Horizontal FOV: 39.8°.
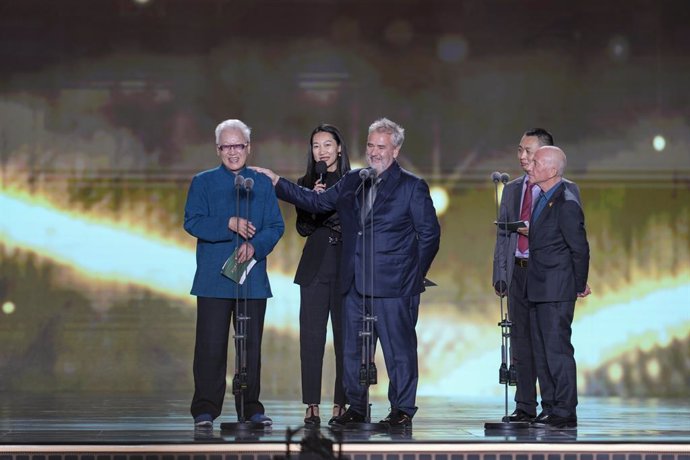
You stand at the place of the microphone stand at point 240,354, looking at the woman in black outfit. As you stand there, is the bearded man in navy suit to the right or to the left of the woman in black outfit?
right

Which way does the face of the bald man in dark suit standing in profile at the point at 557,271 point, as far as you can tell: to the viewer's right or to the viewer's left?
to the viewer's left

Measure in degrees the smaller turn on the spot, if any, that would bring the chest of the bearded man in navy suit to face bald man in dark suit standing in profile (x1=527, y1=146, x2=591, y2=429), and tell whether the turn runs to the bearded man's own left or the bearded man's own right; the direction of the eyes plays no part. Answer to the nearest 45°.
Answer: approximately 135° to the bearded man's own left

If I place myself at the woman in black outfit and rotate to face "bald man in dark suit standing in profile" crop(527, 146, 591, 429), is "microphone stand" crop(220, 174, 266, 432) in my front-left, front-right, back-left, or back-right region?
back-right

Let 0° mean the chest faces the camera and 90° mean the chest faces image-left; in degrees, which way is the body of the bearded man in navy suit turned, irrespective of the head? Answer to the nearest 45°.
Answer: approximately 45°

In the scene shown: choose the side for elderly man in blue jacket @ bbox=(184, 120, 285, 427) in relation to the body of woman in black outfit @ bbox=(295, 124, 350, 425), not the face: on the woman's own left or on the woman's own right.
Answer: on the woman's own right

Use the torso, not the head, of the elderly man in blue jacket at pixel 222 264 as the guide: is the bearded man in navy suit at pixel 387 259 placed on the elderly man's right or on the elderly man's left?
on the elderly man's left

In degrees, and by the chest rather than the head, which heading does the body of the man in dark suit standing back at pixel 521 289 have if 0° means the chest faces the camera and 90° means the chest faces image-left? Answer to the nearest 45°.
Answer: approximately 45°
